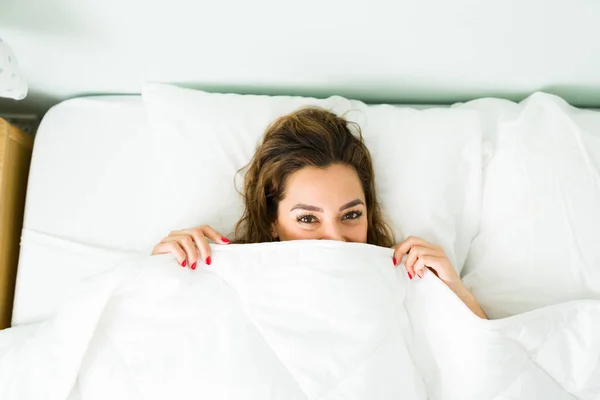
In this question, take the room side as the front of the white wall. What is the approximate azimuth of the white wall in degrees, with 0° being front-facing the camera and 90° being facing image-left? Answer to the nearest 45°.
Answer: approximately 0°

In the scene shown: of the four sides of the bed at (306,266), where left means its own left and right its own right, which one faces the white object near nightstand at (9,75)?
right

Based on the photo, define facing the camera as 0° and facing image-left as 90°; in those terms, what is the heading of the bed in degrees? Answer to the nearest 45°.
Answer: approximately 0°

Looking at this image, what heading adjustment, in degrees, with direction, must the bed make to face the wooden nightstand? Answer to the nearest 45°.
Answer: approximately 90° to its right

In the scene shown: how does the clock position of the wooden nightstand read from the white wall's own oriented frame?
The wooden nightstand is roughly at 3 o'clock from the white wall.
